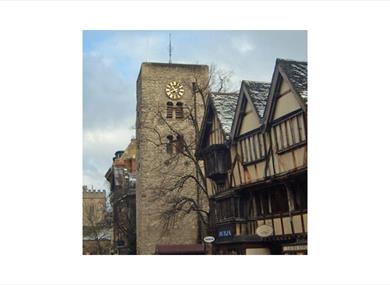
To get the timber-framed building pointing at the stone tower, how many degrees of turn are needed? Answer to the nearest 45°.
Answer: approximately 45° to its right

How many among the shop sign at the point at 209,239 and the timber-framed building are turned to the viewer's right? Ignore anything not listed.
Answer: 0

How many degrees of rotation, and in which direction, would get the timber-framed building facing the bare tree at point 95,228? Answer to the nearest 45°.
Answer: approximately 45° to its right

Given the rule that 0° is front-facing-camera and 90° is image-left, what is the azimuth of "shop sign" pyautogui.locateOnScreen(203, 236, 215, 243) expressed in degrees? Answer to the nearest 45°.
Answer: approximately 0°

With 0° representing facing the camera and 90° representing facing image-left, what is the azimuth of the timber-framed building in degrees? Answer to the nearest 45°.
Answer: approximately 45°
